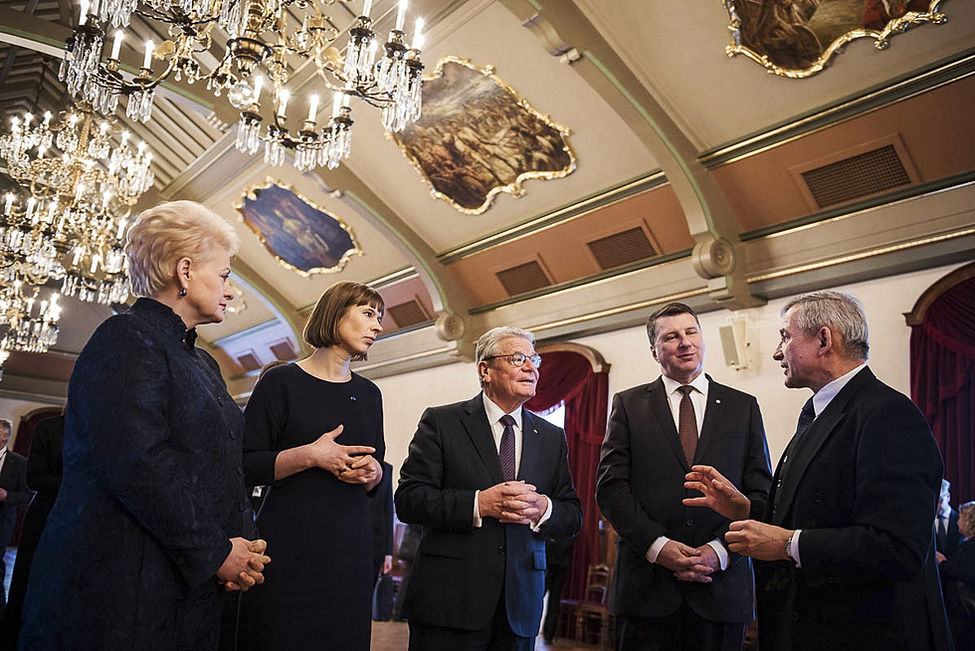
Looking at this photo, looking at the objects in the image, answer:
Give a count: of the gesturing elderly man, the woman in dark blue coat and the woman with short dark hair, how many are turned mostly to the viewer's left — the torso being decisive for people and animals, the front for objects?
1

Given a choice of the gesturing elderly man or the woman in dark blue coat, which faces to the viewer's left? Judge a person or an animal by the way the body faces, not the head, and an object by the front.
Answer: the gesturing elderly man

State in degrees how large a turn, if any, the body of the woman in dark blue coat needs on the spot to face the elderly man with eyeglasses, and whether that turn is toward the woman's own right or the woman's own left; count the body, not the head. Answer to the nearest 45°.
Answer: approximately 45° to the woman's own left

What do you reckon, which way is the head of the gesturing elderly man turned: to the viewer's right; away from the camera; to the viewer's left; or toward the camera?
to the viewer's left

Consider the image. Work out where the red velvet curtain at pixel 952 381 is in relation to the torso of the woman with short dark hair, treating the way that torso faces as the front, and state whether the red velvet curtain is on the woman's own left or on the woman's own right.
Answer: on the woman's own left

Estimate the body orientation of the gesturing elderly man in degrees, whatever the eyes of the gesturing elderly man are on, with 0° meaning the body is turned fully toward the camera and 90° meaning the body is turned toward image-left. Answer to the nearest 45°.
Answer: approximately 90°

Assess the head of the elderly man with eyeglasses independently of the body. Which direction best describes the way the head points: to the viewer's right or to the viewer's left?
to the viewer's right

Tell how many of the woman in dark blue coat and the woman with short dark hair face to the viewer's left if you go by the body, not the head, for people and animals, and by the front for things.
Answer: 0

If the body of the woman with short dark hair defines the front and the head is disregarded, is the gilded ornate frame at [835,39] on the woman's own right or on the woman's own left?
on the woman's own left

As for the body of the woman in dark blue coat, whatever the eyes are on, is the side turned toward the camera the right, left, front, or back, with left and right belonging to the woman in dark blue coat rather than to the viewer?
right

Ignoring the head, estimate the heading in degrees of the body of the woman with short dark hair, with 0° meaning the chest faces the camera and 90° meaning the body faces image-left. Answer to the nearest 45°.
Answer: approximately 315°

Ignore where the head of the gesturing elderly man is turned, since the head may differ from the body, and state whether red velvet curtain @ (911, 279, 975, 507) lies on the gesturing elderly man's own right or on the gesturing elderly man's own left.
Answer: on the gesturing elderly man's own right

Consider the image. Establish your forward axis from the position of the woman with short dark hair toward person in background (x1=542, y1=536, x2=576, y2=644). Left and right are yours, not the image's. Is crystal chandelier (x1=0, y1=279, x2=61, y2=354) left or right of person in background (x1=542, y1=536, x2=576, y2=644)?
left
